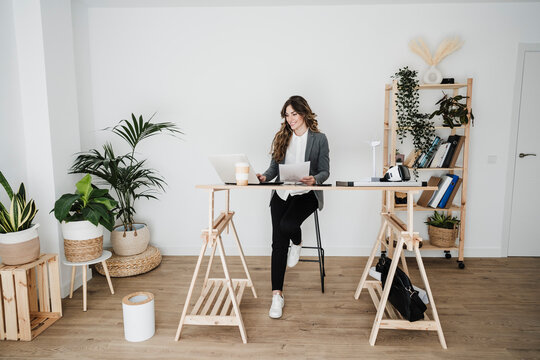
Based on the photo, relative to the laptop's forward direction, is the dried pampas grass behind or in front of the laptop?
in front

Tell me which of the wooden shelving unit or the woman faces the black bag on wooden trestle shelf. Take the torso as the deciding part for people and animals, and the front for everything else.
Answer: the wooden shelving unit

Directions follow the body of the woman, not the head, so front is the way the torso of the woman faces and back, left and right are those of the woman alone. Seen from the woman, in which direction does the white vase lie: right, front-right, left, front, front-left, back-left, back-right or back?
back

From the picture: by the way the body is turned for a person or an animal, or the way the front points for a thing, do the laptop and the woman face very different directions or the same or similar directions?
very different directions

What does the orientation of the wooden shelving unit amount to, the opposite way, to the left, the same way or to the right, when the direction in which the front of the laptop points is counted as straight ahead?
the opposite way

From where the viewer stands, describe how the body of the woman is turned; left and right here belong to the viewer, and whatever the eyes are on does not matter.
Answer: facing the viewer and to the left of the viewer

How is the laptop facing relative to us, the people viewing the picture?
facing away from the viewer and to the right of the viewer

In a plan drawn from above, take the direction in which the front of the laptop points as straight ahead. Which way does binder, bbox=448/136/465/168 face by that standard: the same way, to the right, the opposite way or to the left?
the opposite way
